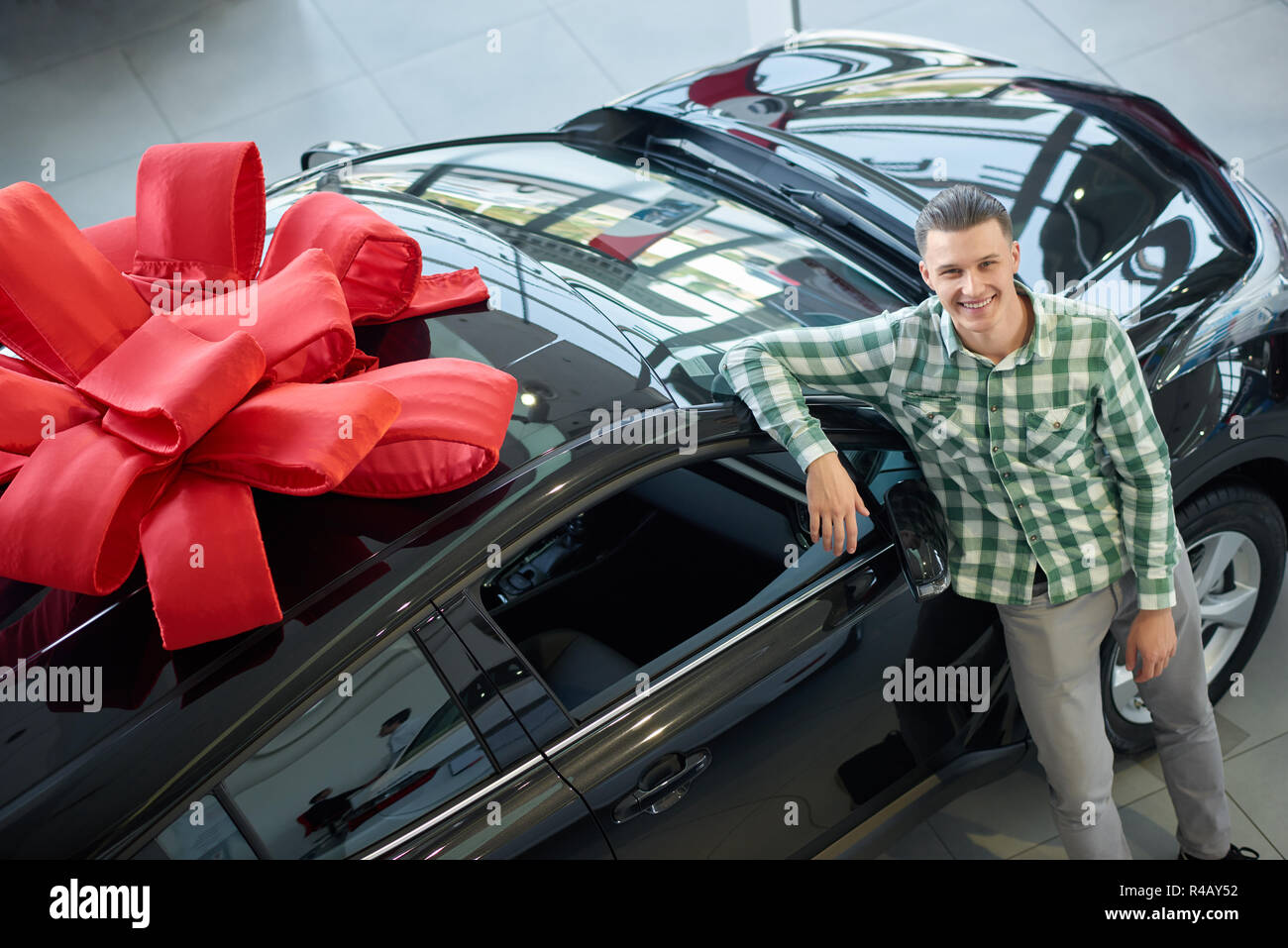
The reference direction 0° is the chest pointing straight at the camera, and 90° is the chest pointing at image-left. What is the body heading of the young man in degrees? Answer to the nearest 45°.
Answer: approximately 0°

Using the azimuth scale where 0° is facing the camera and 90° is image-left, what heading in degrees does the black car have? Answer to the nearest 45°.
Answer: approximately 225°

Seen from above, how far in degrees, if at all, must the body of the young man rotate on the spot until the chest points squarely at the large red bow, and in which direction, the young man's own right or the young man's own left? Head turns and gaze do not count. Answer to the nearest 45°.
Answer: approximately 45° to the young man's own right
